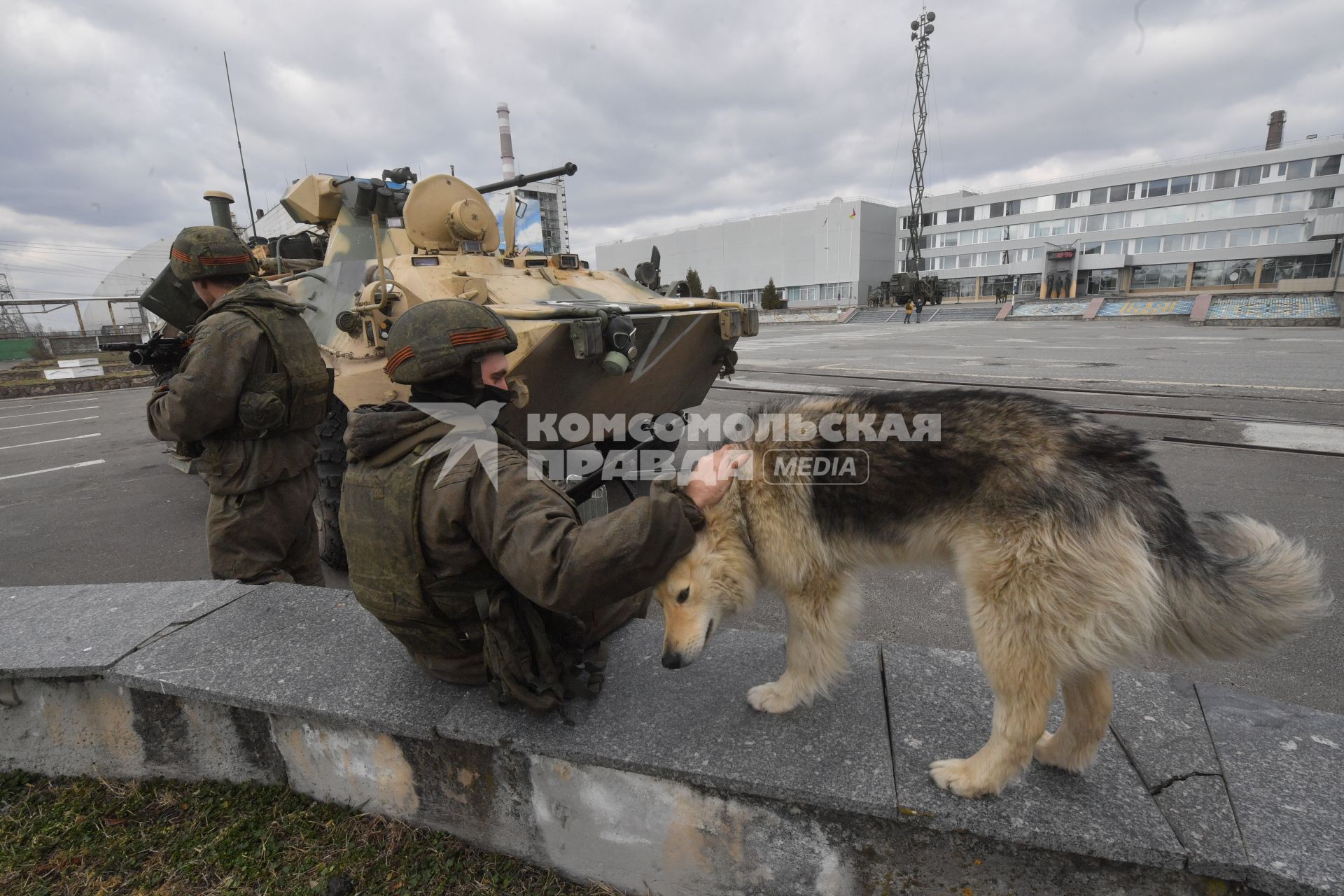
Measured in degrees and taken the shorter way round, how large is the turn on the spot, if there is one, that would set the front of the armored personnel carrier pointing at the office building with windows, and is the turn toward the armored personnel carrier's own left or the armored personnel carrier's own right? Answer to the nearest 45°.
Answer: approximately 90° to the armored personnel carrier's own left

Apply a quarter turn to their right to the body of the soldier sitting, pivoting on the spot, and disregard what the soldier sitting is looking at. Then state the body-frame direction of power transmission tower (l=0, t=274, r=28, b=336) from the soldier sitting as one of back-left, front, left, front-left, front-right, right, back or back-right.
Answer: back

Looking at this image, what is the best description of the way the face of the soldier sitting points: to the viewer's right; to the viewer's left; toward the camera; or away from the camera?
to the viewer's right

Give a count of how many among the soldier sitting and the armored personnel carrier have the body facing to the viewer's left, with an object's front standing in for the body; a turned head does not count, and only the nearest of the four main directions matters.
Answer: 0

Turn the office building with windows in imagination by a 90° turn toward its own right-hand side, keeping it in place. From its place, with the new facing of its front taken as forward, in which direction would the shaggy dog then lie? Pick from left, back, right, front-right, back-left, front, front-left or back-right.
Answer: back-left

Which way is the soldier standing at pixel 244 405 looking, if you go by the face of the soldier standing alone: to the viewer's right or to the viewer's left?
to the viewer's left

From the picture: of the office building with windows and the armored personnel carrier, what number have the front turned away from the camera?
0

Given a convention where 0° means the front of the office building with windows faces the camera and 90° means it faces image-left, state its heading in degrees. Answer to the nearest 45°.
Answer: approximately 45°
